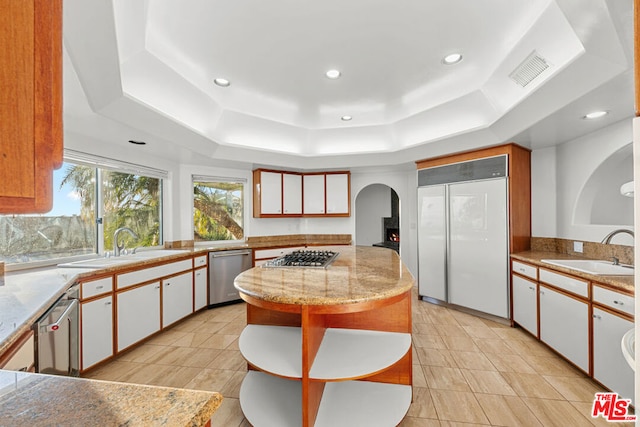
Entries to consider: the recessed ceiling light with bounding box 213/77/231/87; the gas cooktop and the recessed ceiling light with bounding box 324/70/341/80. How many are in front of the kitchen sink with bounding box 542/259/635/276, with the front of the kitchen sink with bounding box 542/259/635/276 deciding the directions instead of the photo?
3

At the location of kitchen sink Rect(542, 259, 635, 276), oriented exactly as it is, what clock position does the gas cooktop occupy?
The gas cooktop is roughly at 12 o'clock from the kitchen sink.

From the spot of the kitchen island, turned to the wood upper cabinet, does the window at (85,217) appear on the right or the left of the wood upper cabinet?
left

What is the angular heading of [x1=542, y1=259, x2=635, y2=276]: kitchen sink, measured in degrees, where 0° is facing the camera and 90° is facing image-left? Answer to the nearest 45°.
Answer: approximately 45°

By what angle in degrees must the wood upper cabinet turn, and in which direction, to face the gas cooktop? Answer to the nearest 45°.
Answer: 0° — it already faces it

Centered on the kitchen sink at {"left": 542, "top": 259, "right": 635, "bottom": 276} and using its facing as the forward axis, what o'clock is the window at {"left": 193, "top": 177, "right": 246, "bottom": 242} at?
The window is roughly at 1 o'clock from the kitchen sink.

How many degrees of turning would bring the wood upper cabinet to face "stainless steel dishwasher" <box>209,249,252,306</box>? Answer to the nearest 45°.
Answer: approximately 45° to its right

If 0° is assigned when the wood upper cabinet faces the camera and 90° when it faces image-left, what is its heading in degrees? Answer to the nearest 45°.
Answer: approximately 0°
